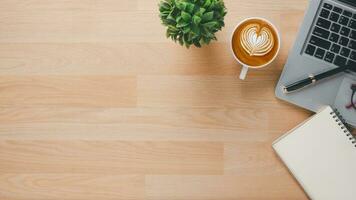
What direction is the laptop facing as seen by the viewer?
toward the camera

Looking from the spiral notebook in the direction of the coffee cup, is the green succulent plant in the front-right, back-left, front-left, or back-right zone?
front-left
